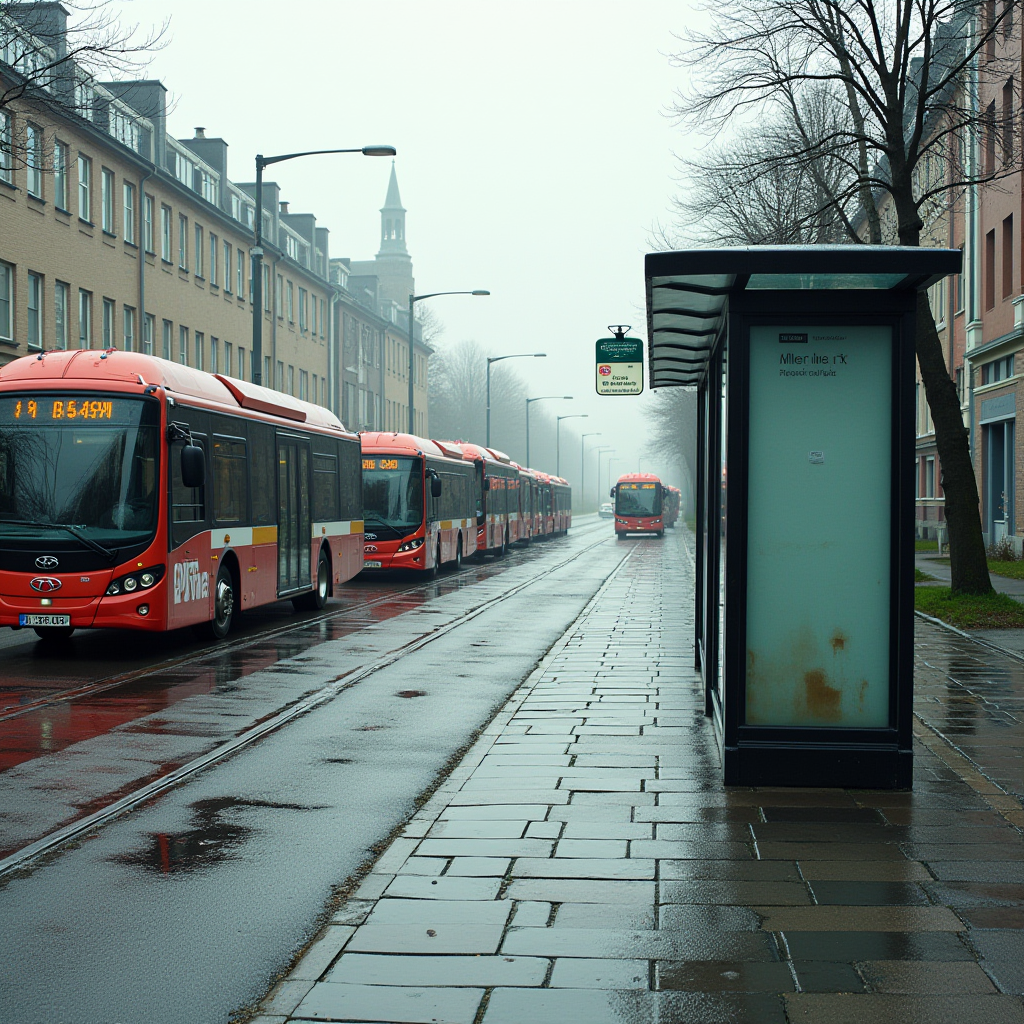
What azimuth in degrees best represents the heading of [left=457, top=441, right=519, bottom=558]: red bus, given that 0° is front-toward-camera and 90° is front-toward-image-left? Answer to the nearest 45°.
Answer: approximately 45°

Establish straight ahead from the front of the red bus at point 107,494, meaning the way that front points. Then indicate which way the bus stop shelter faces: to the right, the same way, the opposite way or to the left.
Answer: to the right

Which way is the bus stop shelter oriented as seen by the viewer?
to the viewer's left

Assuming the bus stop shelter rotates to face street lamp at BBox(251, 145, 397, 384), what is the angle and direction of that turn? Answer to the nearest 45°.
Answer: approximately 45° to its right

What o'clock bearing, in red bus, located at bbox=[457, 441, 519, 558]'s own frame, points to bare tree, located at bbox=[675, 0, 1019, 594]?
The bare tree is roughly at 10 o'clock from the red bus.

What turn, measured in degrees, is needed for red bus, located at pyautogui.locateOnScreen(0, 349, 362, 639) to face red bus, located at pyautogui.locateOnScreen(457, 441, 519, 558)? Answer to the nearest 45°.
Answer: approximately 135° to its right

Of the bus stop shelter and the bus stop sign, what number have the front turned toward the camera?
1

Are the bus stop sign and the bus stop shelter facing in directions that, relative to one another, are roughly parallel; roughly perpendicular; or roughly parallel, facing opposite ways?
roughly perpendicular

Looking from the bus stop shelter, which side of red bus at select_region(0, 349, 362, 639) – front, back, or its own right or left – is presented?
left

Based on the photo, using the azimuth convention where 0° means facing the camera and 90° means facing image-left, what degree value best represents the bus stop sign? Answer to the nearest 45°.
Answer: approximately 0°

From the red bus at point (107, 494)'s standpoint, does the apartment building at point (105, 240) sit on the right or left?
on its right
